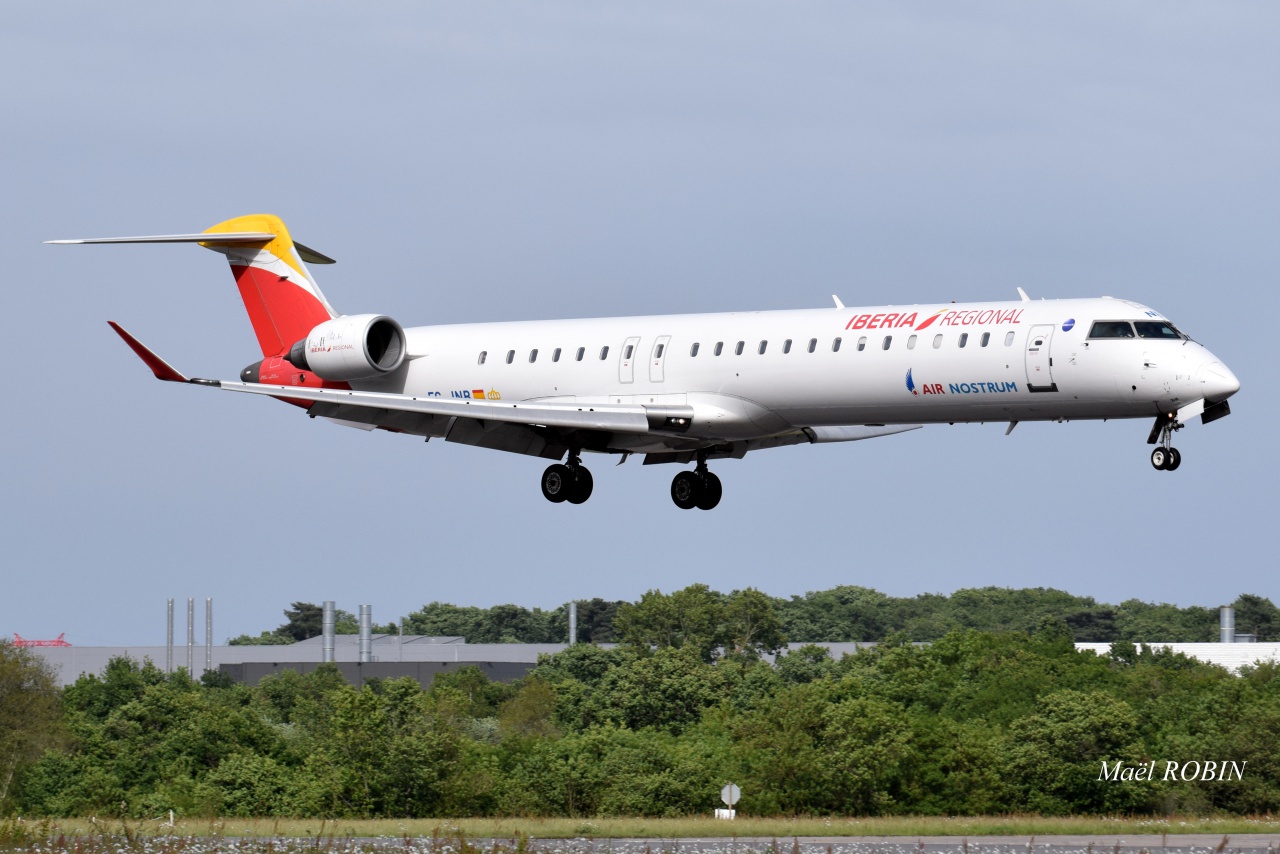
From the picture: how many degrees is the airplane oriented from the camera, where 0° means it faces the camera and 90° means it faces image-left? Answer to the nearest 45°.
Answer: approximately 315°
